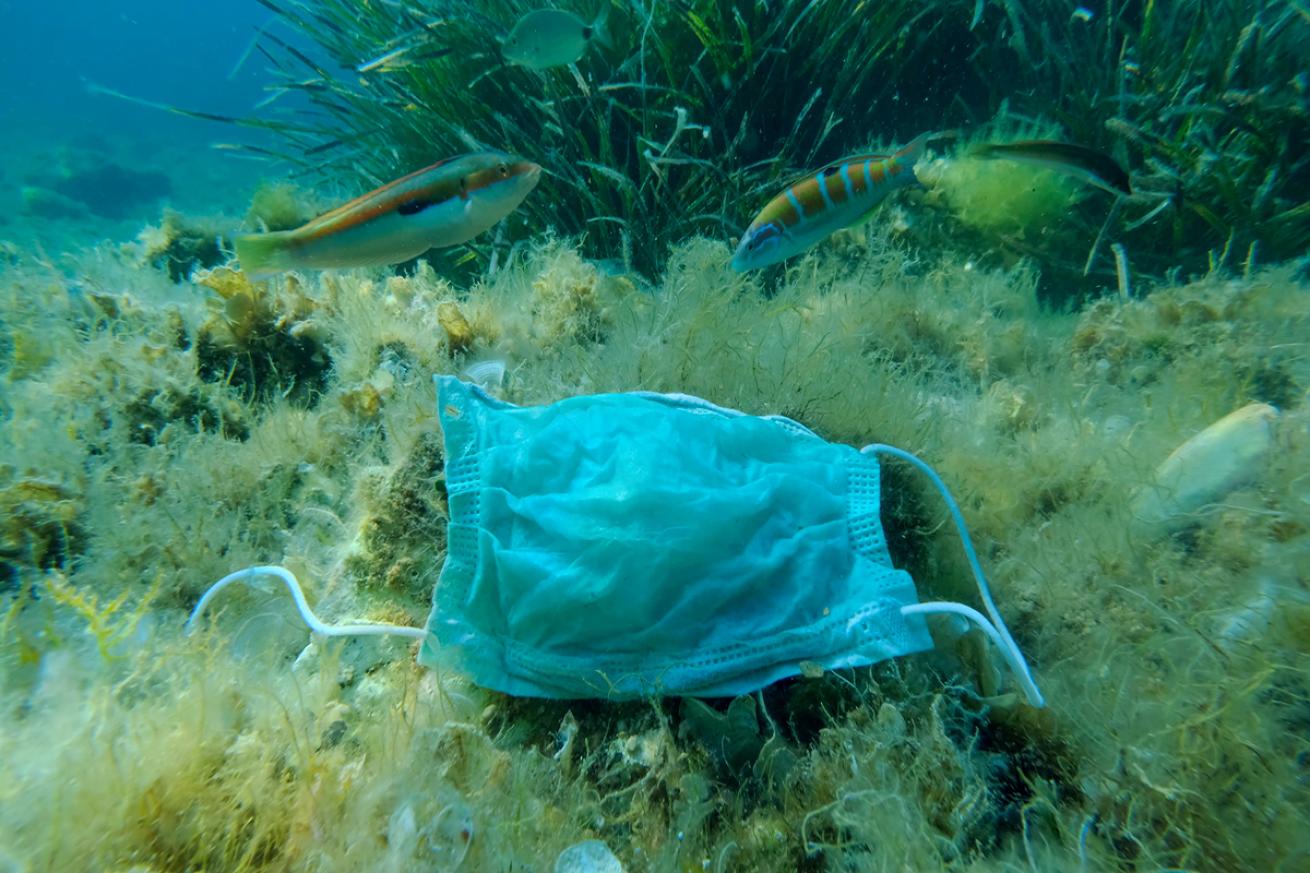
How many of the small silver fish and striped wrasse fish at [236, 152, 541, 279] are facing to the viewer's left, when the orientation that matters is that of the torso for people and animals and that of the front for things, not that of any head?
1

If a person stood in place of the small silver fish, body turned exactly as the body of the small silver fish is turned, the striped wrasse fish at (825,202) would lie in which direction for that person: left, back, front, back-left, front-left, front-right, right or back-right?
back-left

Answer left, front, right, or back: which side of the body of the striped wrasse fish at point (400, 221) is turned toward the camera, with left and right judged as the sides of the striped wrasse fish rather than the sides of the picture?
right

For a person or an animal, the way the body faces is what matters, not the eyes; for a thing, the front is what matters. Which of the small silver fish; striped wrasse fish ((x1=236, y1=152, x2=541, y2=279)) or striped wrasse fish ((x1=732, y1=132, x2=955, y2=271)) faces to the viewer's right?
striped wrasse fish ((x1=236, y1=152, x2=541, y2=279))

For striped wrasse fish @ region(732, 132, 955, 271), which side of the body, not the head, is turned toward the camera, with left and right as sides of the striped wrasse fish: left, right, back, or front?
left

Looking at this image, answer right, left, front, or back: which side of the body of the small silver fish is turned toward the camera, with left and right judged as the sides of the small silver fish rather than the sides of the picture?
left

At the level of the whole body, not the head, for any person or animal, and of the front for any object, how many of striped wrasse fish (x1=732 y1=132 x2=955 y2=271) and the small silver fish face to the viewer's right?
0

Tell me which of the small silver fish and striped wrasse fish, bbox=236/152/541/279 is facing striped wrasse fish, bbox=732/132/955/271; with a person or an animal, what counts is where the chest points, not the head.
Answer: striped wrasse fish, bbox=236/152/541/279

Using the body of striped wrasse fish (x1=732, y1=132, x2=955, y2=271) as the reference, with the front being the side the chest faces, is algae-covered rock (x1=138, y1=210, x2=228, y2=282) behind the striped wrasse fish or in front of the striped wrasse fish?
in front
